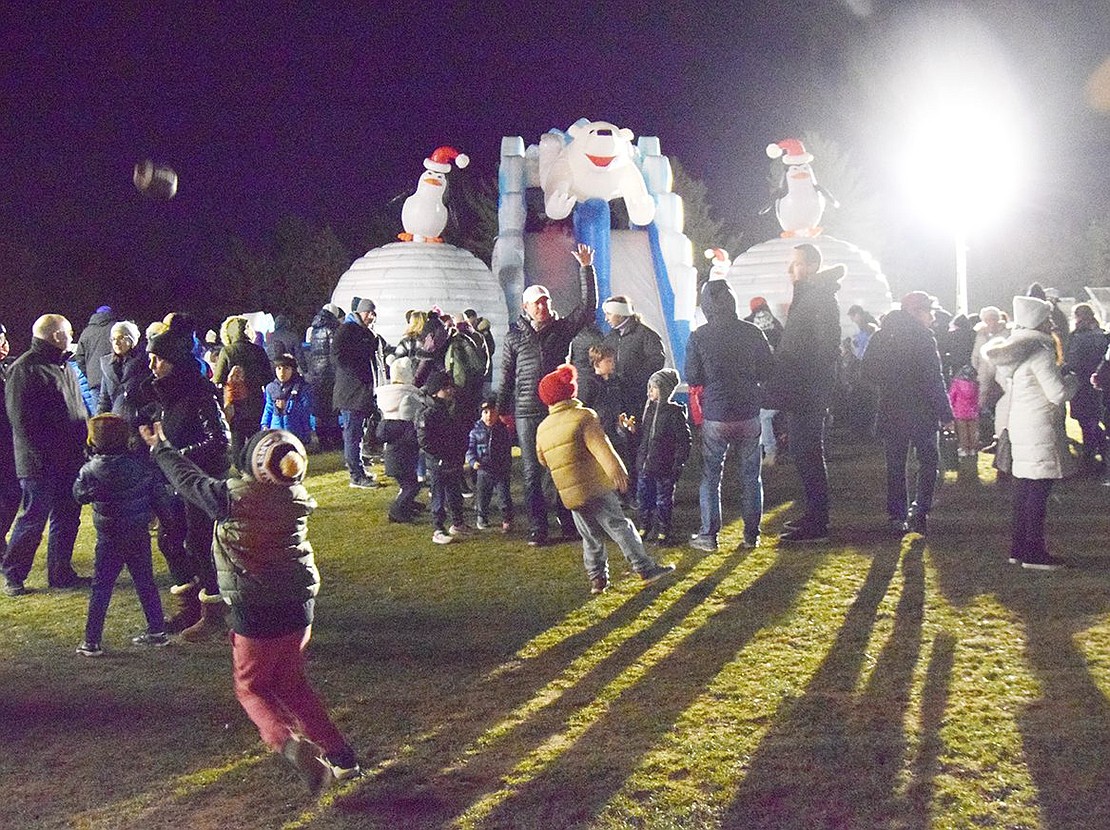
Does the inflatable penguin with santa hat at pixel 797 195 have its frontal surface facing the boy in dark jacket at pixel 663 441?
yes

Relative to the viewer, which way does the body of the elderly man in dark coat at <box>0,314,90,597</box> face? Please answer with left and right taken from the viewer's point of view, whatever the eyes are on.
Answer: facing to the right of the viewer

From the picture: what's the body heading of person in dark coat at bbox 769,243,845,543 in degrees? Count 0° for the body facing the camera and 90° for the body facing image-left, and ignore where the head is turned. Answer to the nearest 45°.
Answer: approximately 90°

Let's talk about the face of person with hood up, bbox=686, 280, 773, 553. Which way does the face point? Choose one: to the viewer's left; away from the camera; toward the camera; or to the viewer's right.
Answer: away from the camera

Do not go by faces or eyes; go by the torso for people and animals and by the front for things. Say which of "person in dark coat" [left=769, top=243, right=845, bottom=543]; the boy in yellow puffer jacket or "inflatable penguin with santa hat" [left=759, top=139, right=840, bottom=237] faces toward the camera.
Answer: the inflatable penguin with santa hat

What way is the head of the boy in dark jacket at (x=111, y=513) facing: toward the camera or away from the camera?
away from the camera

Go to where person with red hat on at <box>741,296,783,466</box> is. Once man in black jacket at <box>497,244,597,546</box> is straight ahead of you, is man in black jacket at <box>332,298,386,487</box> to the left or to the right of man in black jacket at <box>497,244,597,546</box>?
right

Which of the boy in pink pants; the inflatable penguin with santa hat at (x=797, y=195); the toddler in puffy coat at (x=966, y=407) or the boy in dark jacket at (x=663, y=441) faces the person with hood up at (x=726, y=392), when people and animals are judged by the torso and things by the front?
the inflatable penguin with santa hat

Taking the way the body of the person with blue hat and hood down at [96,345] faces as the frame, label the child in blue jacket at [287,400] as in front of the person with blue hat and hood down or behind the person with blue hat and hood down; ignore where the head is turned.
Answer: in front

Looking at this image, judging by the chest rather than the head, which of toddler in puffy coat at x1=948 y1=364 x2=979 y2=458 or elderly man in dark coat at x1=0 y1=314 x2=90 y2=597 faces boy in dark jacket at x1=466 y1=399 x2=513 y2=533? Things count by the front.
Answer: the elderly man in dark coat

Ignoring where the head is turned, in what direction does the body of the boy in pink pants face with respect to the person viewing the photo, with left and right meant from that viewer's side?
facing away from the viewer and to the left of the viewer

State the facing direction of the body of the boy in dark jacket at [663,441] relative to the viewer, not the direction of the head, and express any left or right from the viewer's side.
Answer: facing the viewer and to the left of the viewer
